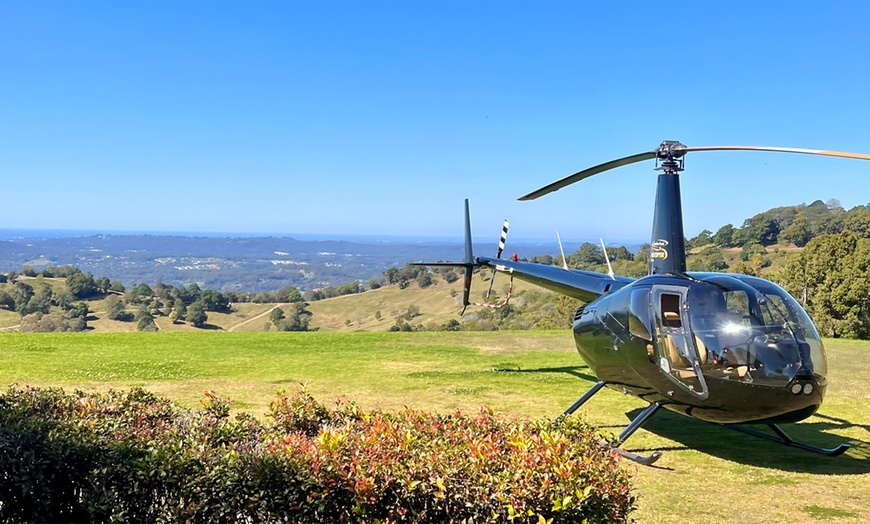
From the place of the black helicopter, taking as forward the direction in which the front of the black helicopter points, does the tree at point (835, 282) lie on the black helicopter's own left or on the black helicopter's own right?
on the black helicopter's own left

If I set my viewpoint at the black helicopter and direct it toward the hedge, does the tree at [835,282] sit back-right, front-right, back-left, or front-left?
back-right

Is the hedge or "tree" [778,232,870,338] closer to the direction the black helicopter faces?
the hedge

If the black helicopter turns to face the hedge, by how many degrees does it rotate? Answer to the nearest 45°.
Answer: approximately 90° to its right
